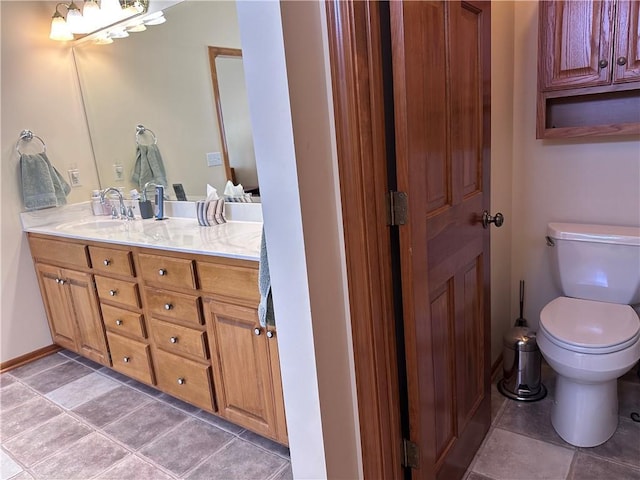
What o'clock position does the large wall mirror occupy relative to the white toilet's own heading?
The large wall mirror is roughly at 3 o'clock from the white toilet.

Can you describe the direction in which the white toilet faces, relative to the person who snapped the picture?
facing the viewer

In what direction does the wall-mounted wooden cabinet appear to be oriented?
toward the camera

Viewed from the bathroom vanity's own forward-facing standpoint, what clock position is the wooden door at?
The wooden door is roughly at 9 o'clock from the bathroom vanity.

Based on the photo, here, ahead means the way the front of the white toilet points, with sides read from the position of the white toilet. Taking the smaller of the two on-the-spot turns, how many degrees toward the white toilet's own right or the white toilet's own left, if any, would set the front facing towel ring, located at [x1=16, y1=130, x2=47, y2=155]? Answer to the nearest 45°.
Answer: approximately 90° to the white toilet's own right

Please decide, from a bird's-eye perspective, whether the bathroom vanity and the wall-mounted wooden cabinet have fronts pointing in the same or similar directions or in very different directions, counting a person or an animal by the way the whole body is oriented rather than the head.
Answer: same or similar directions

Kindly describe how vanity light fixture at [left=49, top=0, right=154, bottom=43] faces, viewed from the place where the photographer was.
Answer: facing the viewer and to the left of the viewer

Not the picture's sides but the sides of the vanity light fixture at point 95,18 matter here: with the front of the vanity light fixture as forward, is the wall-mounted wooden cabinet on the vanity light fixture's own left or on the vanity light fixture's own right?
on the vanity light fixture's own left

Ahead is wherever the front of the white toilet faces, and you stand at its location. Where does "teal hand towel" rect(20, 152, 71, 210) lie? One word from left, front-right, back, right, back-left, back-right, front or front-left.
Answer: right

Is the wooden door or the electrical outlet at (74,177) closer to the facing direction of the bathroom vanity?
the wooden door

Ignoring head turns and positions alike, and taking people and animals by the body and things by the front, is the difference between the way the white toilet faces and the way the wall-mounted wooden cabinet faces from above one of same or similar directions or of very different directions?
same or similar directions

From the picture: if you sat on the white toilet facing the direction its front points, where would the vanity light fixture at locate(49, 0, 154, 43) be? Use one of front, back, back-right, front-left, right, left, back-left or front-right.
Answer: right

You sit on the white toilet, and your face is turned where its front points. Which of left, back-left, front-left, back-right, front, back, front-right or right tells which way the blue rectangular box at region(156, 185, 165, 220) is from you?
right

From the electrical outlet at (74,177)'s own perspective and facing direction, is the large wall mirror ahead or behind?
ahead

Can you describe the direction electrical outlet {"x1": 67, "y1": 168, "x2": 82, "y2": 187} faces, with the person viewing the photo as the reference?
facing the viewer and to the right of the viewer
